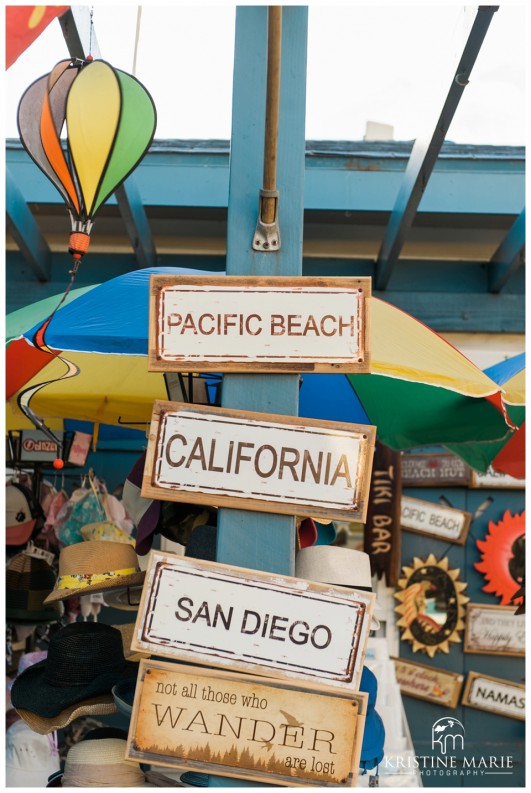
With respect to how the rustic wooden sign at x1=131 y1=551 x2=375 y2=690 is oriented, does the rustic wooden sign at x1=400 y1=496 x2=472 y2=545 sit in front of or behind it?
behind

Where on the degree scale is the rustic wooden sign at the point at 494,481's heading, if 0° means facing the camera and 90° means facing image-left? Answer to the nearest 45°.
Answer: approximately 0°

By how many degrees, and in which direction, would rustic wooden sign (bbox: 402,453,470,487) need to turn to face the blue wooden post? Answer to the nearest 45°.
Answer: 0° — it already faces it

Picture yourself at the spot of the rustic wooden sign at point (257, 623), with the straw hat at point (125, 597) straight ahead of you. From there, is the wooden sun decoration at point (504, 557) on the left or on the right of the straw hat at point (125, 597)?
right

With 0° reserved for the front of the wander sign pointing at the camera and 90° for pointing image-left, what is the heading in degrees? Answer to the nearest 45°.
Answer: approximately 0°
